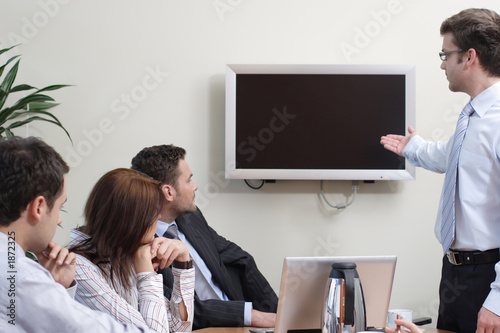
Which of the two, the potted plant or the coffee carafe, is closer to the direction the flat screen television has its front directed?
the coffee carafe

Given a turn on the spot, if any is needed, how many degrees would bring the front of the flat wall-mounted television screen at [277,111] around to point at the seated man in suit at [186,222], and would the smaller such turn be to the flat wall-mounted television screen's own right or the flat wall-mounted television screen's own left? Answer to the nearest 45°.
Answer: approximately 45° to the flat wall-mounted television screen's own right

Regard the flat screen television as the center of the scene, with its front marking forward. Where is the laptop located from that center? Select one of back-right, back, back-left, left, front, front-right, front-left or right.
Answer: front

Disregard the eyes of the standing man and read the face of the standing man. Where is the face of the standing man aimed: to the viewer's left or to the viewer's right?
to the viewer's left

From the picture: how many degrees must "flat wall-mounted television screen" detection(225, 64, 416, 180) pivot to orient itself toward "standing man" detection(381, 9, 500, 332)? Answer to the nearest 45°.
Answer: approximately 45° to its left

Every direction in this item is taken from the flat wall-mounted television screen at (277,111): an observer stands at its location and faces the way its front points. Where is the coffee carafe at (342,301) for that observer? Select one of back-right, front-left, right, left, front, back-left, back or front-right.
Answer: front

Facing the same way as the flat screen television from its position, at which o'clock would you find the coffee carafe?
The coffee carafe is roughly at 12 o'clock from the flat screen television.

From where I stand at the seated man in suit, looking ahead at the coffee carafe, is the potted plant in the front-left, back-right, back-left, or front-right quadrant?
back-right

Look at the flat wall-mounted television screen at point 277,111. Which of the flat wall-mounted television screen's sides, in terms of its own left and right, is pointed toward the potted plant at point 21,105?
right

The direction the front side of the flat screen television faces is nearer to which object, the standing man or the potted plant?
the standing man

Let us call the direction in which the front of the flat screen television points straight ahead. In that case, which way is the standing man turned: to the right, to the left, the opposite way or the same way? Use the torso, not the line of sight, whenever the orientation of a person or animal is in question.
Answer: to the right

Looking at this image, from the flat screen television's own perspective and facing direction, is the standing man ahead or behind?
ahead

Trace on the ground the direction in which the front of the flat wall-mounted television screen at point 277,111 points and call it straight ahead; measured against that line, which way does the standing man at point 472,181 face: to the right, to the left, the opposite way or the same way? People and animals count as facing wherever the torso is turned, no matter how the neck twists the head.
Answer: to the right

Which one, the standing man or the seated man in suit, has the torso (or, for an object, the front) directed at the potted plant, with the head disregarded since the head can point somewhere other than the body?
the standing man

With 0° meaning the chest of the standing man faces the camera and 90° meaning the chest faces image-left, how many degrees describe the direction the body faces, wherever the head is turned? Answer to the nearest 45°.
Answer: approximately 90°

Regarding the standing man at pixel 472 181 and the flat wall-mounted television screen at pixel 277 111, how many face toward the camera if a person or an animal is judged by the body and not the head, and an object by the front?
1

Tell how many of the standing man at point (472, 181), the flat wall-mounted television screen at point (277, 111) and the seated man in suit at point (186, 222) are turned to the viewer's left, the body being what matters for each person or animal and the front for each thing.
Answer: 1

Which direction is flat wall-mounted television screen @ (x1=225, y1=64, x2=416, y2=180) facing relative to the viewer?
toward the camera
